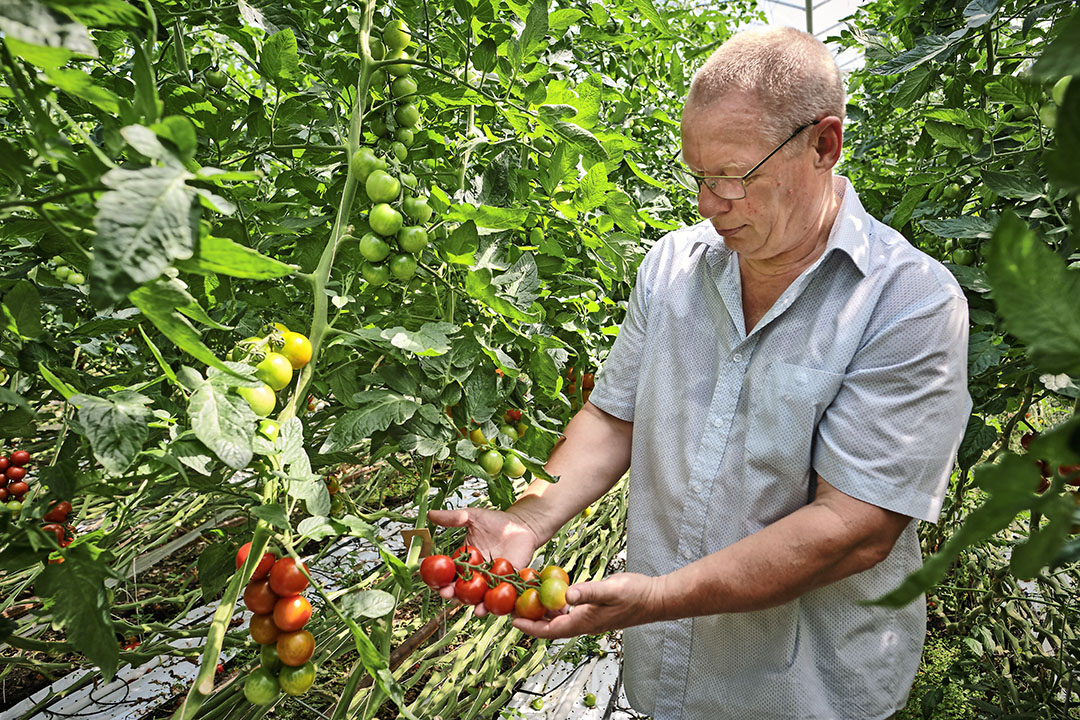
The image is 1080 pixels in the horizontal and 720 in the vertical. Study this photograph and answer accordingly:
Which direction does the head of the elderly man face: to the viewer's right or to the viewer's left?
to the viewer's left

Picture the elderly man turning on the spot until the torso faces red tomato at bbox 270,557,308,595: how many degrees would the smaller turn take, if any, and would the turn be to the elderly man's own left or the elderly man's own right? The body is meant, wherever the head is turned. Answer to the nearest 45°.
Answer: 0° — they already face it

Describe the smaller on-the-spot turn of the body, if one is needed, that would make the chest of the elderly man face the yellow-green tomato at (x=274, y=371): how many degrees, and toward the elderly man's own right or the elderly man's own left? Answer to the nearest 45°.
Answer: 0° — they already face it

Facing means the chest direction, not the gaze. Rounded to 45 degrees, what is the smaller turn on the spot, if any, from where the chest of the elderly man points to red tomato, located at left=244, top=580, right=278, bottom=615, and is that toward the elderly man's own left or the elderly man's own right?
0° — they already face it

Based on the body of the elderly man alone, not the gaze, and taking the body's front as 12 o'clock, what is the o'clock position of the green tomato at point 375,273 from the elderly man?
The green tomato is roughly at 1 o'clock from the elderly man.

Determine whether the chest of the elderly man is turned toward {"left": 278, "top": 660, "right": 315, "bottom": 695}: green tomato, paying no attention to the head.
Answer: yes

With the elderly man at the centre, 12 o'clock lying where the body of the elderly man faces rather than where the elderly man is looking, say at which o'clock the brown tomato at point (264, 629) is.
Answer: The brown tomato is roughly at 12 o'clock from the elderly man.

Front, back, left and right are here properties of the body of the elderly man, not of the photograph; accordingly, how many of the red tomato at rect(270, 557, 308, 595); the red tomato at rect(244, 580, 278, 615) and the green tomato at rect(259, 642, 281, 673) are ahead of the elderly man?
3

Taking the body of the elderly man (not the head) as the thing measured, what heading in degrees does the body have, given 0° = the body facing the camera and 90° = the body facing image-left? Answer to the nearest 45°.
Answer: approximately 45°

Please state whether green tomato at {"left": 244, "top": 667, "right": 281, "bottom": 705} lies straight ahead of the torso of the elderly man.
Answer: yes
